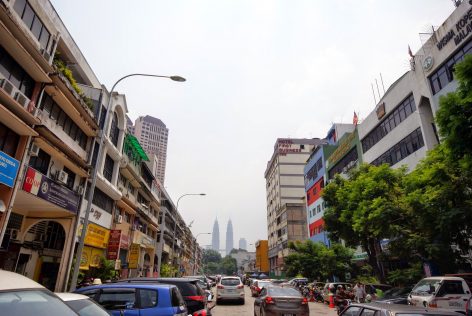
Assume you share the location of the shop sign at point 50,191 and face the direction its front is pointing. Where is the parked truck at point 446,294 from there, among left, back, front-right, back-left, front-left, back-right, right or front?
front

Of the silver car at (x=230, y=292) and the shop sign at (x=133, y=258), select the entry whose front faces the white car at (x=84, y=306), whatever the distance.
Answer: the shop sign

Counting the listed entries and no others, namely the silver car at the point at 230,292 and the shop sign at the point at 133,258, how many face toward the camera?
1

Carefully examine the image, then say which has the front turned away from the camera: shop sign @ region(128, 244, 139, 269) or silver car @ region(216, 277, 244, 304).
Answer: the silver car

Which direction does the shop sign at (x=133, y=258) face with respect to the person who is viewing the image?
facing the viewer

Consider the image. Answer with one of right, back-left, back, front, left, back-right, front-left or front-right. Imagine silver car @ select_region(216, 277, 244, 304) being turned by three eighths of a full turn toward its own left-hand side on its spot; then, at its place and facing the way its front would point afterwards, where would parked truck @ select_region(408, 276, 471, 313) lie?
left

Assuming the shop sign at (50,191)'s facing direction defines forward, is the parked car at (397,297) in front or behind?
in front

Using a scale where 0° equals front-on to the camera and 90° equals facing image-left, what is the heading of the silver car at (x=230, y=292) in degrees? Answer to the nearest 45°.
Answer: approximately 180°

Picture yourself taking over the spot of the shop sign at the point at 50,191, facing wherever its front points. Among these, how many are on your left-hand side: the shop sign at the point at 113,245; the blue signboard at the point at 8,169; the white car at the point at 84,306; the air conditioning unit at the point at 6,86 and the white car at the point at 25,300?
1

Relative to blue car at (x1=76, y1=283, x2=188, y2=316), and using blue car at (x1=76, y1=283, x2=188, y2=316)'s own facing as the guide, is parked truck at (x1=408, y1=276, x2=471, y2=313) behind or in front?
behind

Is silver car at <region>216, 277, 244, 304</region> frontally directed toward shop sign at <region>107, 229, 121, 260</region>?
no

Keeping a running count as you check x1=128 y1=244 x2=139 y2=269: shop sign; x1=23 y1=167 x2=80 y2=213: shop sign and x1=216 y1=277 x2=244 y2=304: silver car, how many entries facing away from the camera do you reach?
1

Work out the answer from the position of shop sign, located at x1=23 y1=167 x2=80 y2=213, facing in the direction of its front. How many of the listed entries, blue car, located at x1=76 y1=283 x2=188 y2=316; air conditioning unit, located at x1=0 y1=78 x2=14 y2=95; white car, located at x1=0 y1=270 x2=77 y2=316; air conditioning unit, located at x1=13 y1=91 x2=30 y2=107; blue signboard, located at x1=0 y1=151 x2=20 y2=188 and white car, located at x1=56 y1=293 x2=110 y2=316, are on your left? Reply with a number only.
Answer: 0
